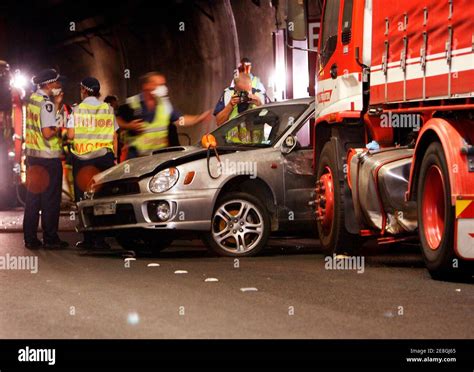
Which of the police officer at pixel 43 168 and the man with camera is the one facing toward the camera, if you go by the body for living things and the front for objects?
the man with camera

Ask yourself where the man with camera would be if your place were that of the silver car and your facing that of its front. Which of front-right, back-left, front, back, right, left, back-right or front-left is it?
back-right

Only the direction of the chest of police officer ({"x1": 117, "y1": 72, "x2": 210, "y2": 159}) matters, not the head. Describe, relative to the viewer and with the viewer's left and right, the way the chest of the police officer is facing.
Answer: facing the viewer and to the right of the viewer

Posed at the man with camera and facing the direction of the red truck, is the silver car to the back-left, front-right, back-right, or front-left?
front-right

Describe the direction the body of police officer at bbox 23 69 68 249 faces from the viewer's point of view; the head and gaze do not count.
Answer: to the viewer's right

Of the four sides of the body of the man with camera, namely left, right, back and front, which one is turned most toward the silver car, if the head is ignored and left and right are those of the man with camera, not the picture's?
front

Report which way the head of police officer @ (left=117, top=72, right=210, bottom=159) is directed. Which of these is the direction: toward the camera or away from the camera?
toward the camera

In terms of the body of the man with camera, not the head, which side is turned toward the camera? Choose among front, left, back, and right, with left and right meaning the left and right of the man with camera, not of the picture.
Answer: front

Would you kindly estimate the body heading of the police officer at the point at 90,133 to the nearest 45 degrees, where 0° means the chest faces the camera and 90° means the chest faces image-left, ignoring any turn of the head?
approximately 180°

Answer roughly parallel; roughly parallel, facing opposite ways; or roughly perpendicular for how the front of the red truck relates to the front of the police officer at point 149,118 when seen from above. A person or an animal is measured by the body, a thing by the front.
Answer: roughly parallel, facing opposite ways

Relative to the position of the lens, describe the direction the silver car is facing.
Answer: facing the viewer and to the left of the viewer

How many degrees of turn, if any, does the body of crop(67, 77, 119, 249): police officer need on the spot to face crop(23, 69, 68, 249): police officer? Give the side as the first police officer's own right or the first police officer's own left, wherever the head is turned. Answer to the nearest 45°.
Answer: approximately 90° to the first police officer's own left

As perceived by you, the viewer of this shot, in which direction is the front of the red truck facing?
facing away from the viewer and to the left of the viewer

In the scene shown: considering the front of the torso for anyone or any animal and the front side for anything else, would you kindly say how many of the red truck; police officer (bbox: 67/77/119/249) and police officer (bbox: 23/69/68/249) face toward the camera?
0
